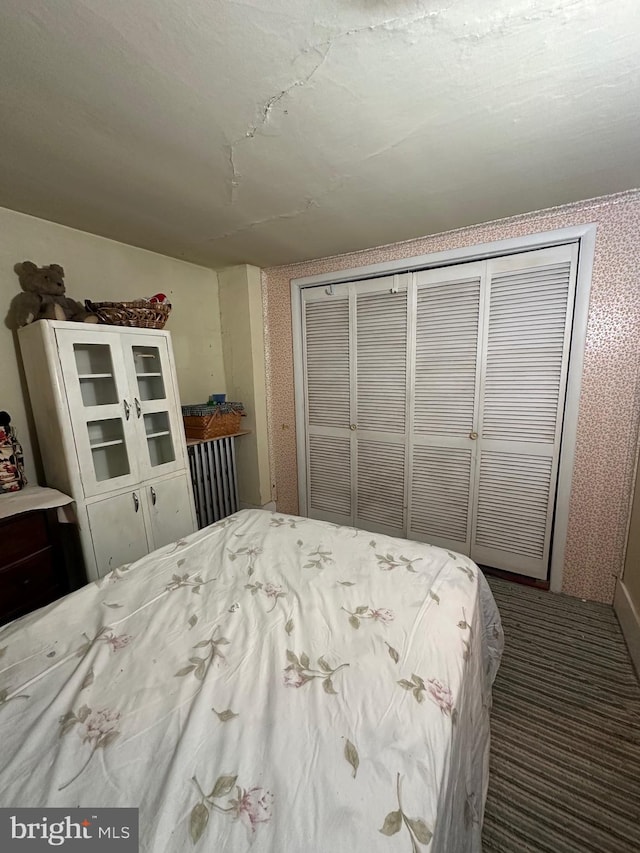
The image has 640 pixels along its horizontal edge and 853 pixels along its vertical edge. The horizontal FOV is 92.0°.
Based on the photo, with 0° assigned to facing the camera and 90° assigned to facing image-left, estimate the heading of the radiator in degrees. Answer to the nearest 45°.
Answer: approximately 315°

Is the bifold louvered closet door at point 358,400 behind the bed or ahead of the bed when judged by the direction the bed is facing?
ahead

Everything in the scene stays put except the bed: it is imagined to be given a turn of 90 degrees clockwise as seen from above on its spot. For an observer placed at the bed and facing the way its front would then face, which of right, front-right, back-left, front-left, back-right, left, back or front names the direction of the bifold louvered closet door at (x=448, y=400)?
left

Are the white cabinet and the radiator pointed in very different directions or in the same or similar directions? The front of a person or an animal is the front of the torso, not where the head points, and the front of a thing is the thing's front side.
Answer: same or similar directions

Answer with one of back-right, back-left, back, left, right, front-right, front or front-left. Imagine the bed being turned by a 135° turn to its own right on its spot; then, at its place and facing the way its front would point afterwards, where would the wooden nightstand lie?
back-right

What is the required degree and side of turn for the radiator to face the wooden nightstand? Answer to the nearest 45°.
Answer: approximately 90° to its right

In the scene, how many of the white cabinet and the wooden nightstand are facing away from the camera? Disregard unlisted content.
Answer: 0

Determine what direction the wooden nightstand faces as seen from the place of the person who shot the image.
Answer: facing the viewer and to the right of the viewer

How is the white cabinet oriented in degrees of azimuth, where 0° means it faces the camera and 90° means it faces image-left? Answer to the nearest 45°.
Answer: approximately 315°

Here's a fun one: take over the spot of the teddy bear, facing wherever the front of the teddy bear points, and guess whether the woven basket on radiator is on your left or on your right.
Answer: on your left

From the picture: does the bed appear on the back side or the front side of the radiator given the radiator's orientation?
on the front side

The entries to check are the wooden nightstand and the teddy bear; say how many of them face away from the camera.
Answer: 0

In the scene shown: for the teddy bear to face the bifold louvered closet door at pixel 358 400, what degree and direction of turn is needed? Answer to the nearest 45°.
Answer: approximately 45° to its left

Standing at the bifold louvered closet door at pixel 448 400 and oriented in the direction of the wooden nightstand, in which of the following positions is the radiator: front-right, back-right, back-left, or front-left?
front-right

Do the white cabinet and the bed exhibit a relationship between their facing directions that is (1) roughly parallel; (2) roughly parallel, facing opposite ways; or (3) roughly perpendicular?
roughly perpendicular
